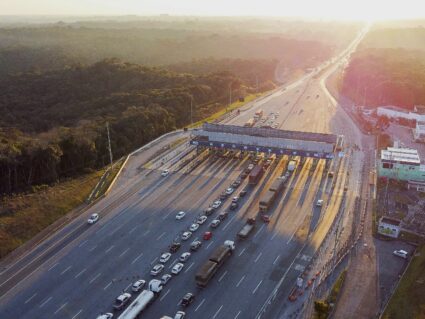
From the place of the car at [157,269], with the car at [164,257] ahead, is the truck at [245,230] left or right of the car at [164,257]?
right

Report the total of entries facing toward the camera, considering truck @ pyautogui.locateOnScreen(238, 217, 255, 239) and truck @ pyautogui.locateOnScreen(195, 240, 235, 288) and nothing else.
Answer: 0

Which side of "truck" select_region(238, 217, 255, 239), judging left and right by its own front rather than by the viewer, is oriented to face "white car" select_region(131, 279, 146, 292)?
back

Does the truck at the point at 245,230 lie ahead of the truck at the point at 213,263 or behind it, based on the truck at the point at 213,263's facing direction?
ahead

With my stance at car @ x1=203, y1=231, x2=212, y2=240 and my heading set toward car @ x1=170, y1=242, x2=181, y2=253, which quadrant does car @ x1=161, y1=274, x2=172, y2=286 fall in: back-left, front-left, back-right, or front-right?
front-left

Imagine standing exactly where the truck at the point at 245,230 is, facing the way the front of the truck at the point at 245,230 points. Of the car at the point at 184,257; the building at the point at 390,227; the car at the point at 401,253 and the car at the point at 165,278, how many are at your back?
2

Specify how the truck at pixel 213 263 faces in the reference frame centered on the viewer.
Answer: facing away from the viewer and to the right of the viewer

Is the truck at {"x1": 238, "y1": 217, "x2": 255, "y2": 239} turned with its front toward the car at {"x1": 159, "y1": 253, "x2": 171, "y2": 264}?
no

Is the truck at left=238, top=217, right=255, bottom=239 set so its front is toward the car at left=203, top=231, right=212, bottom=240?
no

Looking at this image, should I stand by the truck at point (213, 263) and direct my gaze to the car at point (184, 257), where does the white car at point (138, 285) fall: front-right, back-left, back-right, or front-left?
front-left

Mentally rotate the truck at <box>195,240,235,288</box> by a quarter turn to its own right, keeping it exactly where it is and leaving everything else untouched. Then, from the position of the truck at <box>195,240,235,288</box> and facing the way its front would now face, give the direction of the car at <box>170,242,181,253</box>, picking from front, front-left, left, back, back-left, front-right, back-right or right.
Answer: back

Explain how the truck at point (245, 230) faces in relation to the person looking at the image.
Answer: facing away from the viewer and to the right of the viewer

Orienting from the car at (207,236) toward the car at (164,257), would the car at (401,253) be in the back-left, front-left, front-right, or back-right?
back-left

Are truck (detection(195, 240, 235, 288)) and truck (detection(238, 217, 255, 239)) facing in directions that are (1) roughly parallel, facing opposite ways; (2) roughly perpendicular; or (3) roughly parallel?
roughly parallel

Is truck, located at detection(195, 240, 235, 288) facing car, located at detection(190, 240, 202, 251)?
no
